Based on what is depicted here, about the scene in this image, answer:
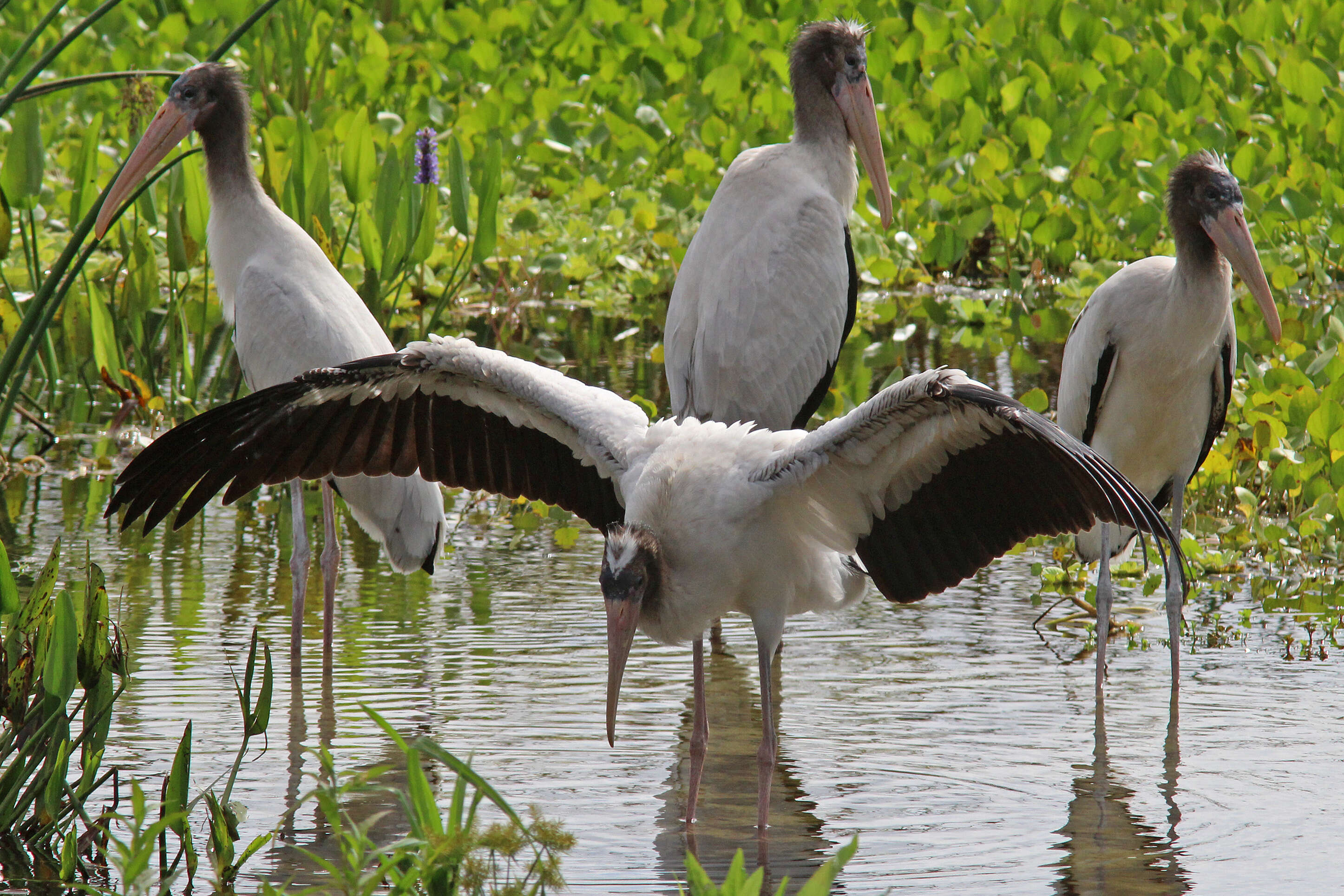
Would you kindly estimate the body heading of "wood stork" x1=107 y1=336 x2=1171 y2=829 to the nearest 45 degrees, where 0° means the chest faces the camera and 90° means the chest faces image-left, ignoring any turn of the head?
approximately 45°
